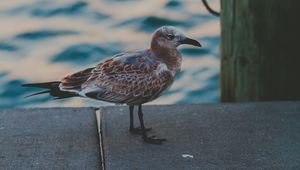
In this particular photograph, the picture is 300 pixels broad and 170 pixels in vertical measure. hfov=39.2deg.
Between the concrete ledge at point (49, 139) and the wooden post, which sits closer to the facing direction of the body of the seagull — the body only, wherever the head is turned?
the wooden post

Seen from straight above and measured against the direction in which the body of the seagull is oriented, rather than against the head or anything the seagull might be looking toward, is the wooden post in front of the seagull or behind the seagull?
in front

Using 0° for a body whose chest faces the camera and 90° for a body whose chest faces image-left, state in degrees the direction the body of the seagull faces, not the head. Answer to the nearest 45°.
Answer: approximately 270°
